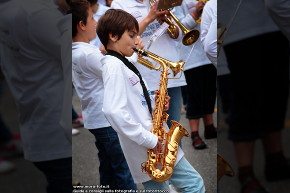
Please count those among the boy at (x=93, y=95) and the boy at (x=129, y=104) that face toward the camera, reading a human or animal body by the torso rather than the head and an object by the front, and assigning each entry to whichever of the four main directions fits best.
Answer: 0

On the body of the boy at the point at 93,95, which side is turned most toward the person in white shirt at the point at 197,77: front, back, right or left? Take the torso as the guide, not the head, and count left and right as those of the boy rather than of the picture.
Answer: front

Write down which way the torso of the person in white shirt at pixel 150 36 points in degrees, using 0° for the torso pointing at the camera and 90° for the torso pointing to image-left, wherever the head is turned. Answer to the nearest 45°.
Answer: approximately 315°

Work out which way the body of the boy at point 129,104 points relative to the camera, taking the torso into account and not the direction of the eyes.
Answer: to the viewer's right

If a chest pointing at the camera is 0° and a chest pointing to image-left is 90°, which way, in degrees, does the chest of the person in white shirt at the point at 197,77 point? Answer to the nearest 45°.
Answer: approximately 315°
